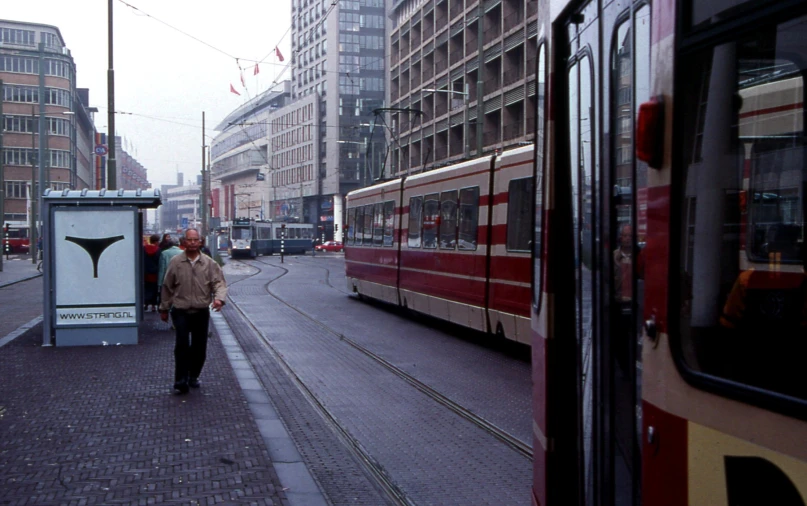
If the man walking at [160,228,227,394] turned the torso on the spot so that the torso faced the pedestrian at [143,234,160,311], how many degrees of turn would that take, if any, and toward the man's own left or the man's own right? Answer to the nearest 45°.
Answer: approximately 180°

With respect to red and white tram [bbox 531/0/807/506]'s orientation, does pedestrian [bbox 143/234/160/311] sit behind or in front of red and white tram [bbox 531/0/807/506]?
behind

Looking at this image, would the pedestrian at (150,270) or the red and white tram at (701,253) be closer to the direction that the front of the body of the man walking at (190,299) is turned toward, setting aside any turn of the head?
the red and white tram

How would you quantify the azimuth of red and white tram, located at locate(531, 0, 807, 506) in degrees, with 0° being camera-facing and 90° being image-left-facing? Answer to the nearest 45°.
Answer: approximately 315°

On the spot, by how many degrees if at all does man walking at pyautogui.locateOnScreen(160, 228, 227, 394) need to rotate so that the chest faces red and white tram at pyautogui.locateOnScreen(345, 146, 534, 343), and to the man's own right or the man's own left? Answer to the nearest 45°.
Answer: approximately 135° to the man's own left

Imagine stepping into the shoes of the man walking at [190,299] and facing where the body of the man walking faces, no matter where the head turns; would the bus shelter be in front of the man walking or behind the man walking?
behind
